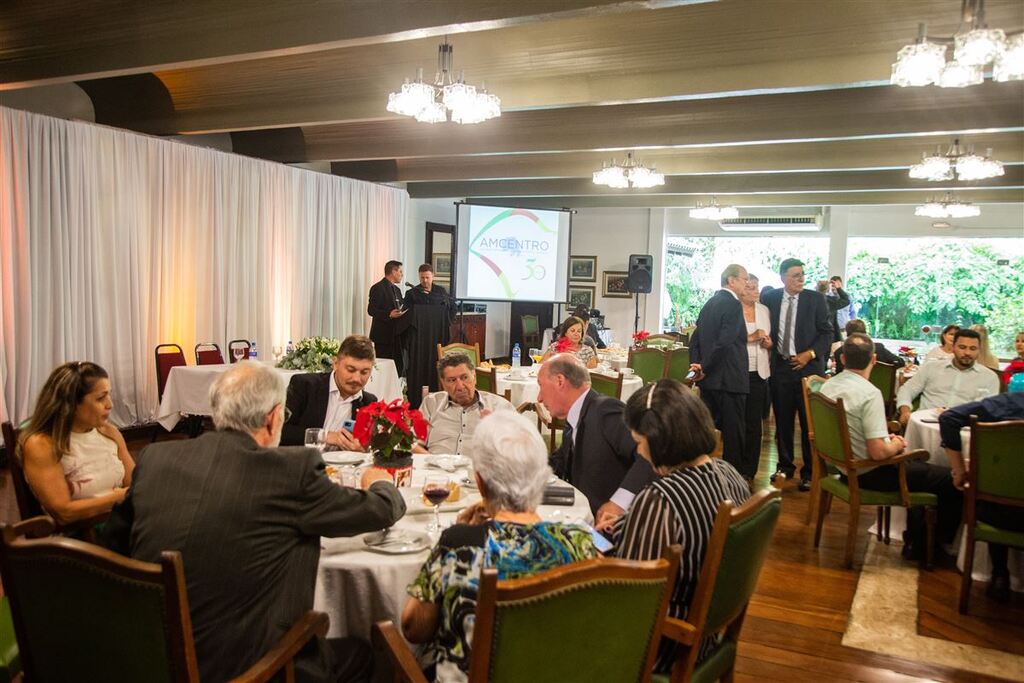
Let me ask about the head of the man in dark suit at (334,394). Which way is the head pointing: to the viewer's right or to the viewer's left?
to the viewer's right

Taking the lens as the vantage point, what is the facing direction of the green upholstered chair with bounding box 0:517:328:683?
facing away from the viewer and to the right of the viewer

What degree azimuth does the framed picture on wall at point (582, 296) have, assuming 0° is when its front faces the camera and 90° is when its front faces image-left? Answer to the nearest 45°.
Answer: approximately 0°

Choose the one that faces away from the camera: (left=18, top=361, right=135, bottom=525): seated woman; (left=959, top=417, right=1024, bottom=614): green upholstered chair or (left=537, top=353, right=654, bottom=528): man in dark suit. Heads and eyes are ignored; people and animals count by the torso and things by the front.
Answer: the green upholstered chair

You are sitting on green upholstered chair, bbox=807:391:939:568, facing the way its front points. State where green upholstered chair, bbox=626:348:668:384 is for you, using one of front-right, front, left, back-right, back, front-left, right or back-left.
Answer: left

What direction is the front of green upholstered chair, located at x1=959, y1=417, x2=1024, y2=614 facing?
away from the camera

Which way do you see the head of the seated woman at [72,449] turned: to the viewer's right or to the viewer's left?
to the viewer's right

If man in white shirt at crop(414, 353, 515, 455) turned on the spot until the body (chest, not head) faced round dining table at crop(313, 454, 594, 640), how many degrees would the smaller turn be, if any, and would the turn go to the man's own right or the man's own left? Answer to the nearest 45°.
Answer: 0° — they already face it

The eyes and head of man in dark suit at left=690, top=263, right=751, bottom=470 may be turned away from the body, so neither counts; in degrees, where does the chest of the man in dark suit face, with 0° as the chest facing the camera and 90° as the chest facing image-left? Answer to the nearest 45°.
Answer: approximately 270°

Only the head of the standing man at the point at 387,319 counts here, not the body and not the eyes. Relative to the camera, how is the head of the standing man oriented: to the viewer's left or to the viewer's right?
to the viewer's right

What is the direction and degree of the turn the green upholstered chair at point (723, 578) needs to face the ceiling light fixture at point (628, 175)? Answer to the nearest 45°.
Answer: approximately 45° to its right

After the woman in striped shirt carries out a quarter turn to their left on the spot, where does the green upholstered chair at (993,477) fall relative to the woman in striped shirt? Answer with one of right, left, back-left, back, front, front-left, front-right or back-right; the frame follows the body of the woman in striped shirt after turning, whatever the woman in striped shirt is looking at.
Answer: back

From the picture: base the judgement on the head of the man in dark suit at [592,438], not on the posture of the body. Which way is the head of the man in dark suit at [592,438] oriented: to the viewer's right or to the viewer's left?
to the viewer's left

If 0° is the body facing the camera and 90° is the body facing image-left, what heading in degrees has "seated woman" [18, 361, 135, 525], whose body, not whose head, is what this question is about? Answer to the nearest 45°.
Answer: approximately 315°
